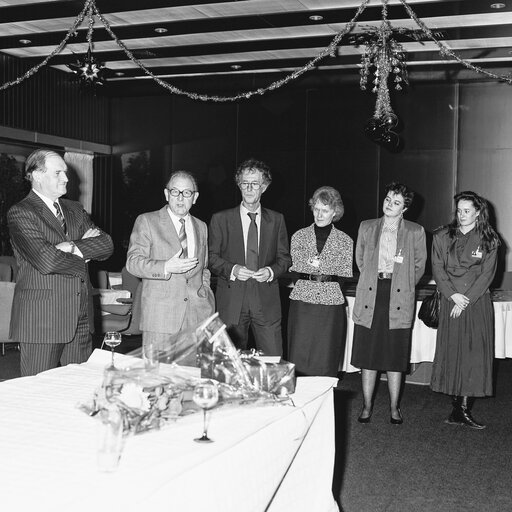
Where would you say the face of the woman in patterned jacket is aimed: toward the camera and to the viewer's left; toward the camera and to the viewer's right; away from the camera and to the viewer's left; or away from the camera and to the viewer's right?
toward the camera and to the viewer's left

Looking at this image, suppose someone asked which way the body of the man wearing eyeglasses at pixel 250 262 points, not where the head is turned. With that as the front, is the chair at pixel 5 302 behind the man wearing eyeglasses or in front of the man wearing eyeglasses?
behind

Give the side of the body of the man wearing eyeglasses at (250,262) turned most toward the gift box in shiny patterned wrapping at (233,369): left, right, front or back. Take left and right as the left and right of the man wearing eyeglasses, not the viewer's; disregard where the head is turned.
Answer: front

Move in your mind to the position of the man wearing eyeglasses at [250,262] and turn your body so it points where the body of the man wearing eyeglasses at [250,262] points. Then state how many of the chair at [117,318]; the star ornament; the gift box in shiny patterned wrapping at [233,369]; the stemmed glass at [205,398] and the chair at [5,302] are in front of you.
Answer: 2

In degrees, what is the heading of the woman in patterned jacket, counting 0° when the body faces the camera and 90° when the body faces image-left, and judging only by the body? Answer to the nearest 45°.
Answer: approximately 45°

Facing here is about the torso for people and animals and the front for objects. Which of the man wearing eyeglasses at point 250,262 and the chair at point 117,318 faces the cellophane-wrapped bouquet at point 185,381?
the man wearing eyeglasses

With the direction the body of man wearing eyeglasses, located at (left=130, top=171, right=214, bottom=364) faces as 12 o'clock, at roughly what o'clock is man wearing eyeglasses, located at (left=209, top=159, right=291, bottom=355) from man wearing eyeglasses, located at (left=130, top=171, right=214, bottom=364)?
man wearing eyeglasses, located at (left=209, top=159, right=291, bottom=355) is roughly at 9 o'clock from man wearing eyeglasses, located at (left=130, top=171, right=214, bottom=364).

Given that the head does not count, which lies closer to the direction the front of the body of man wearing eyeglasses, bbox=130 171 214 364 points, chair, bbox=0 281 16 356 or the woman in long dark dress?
the woman in long dark dress

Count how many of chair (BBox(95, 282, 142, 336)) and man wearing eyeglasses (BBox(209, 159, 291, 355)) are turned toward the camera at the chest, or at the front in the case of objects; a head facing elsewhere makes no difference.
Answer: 1
